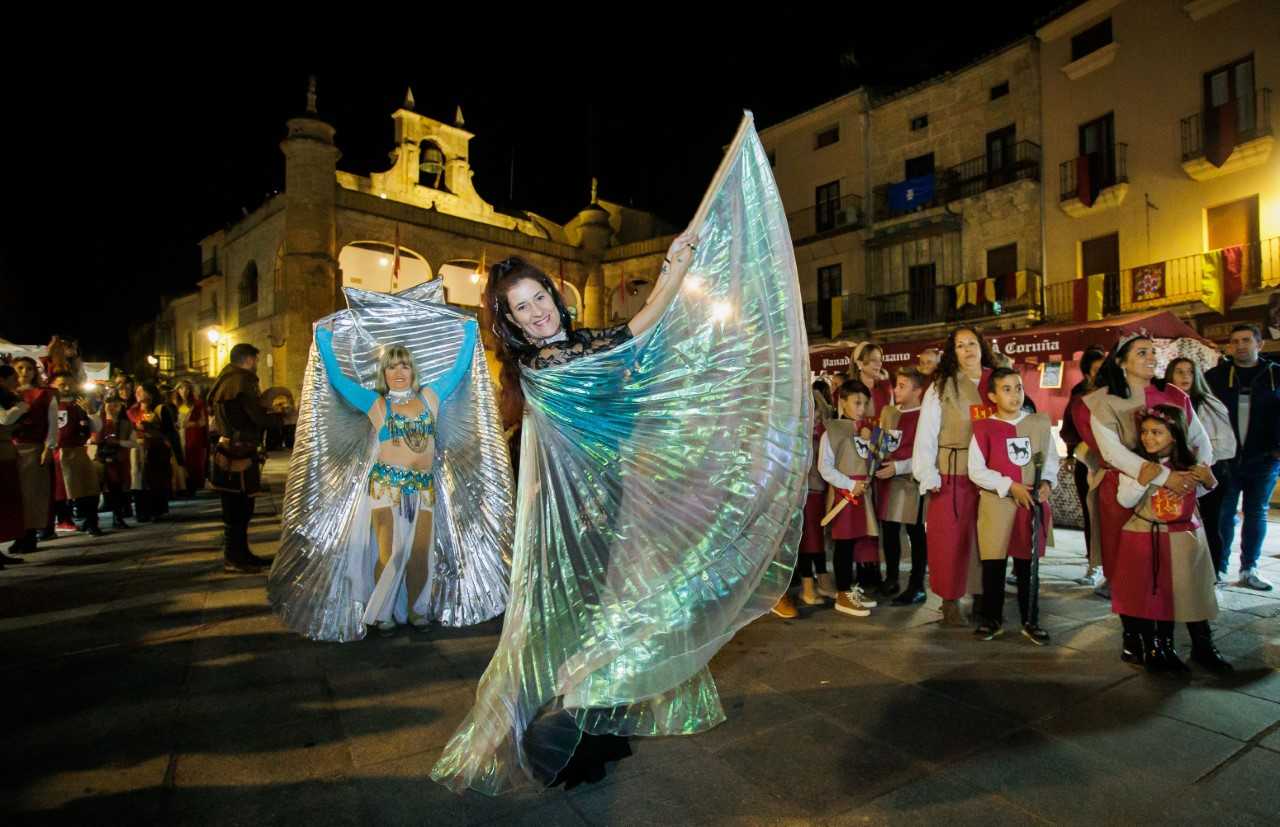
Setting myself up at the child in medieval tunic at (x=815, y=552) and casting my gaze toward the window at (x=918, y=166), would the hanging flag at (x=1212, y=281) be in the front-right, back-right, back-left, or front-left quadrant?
front-right

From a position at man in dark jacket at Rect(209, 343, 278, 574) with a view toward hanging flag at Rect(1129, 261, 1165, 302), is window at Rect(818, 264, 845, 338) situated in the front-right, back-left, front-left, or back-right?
front-left

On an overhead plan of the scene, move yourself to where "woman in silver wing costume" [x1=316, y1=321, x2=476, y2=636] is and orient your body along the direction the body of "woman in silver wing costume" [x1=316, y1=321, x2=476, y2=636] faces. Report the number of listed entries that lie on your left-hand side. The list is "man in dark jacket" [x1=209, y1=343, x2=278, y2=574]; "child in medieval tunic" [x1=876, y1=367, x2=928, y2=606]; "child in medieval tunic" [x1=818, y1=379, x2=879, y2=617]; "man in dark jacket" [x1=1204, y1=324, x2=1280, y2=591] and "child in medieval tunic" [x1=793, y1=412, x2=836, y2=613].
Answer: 4

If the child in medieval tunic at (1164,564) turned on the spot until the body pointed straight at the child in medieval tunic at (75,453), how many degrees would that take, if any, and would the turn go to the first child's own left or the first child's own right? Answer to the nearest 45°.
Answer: approximately 90° to the first child's own right

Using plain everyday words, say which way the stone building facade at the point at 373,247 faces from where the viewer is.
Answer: facing the viewer and to the right of the viewer

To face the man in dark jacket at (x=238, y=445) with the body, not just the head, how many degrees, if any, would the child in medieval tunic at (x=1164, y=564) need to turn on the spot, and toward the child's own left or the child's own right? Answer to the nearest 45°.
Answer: approximately 90° to the child's own right

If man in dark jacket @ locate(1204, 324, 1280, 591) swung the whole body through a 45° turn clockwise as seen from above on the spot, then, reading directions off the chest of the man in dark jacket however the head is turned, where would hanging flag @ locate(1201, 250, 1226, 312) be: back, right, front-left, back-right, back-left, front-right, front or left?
back-right

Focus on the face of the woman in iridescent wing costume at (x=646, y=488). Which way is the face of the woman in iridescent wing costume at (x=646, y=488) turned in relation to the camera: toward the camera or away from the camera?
toward the camera

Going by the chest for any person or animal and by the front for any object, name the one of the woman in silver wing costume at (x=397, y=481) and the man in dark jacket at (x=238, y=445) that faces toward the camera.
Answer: the woman in silver wing costume

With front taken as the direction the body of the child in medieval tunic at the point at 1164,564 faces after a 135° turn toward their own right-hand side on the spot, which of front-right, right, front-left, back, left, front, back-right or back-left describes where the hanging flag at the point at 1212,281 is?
front-right

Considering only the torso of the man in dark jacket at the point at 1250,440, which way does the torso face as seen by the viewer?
toward the camera

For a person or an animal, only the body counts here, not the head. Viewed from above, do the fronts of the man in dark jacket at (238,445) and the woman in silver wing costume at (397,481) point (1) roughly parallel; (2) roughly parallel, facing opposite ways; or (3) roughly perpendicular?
roughly perpendicular

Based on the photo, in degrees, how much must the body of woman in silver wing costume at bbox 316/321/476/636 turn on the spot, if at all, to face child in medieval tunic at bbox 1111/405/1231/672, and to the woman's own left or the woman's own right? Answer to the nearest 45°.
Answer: approximately 45° to the woman's own left

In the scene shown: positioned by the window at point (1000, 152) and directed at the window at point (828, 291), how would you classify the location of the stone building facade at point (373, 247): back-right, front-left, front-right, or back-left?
front-left
